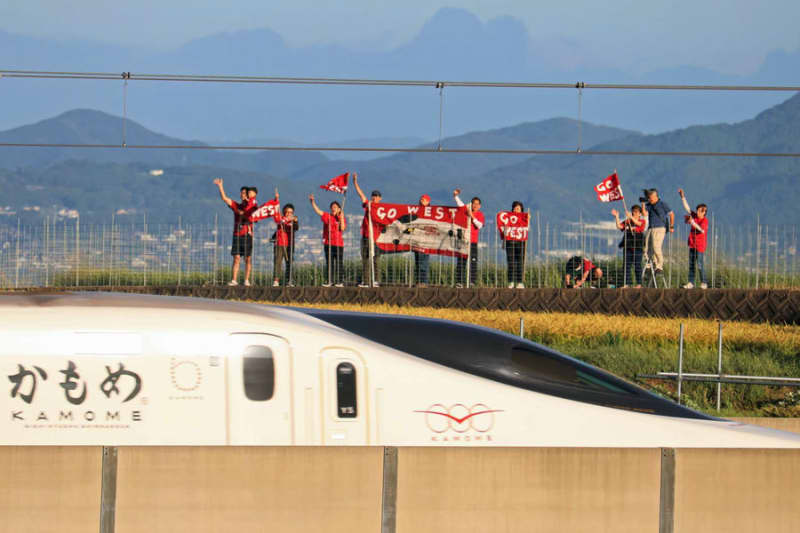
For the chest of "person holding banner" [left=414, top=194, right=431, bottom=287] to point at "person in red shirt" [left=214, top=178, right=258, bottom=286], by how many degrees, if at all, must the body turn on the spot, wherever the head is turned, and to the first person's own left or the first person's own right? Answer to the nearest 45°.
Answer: approximately 90° to the first person's own right

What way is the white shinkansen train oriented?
to the viewer's right

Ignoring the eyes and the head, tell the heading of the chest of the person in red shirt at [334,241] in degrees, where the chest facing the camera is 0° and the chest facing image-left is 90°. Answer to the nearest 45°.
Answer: approximately 0°

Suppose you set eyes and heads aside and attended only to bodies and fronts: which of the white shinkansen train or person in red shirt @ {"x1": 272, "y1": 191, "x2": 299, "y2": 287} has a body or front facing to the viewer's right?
the white shinkansen train

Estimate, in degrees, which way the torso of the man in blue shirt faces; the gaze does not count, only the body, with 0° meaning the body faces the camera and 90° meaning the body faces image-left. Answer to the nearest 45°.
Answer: approximately 45°

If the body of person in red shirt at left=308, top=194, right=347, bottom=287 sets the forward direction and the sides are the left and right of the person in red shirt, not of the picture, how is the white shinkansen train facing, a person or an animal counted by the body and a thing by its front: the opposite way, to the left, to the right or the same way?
to the left
